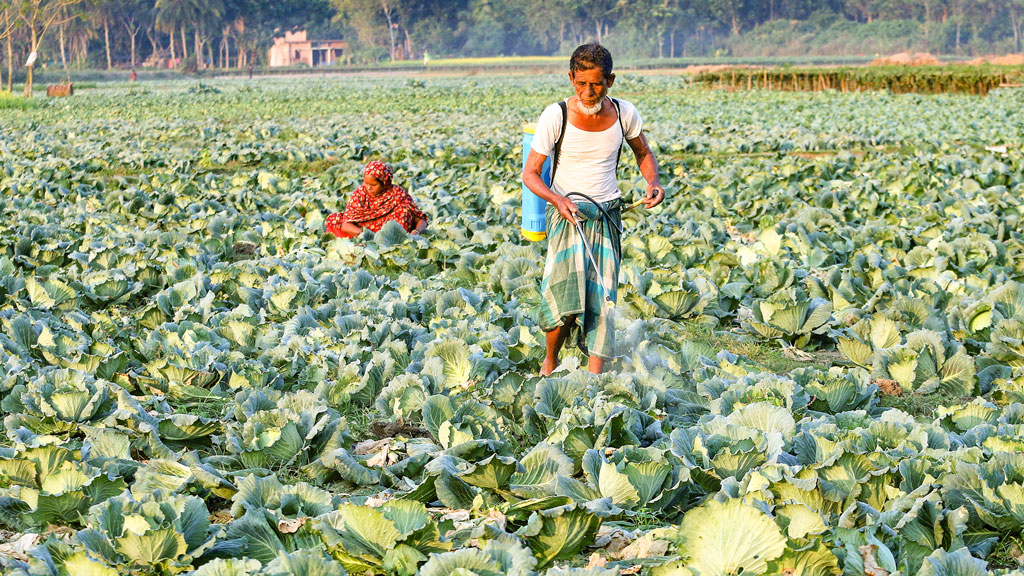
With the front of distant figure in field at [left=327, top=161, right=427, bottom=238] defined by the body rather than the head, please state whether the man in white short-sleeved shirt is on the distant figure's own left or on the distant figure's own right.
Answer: on the distant figure's own left

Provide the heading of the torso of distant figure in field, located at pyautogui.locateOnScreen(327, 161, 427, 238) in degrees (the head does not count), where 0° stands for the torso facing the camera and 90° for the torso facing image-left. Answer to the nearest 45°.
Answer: approximately 45°
